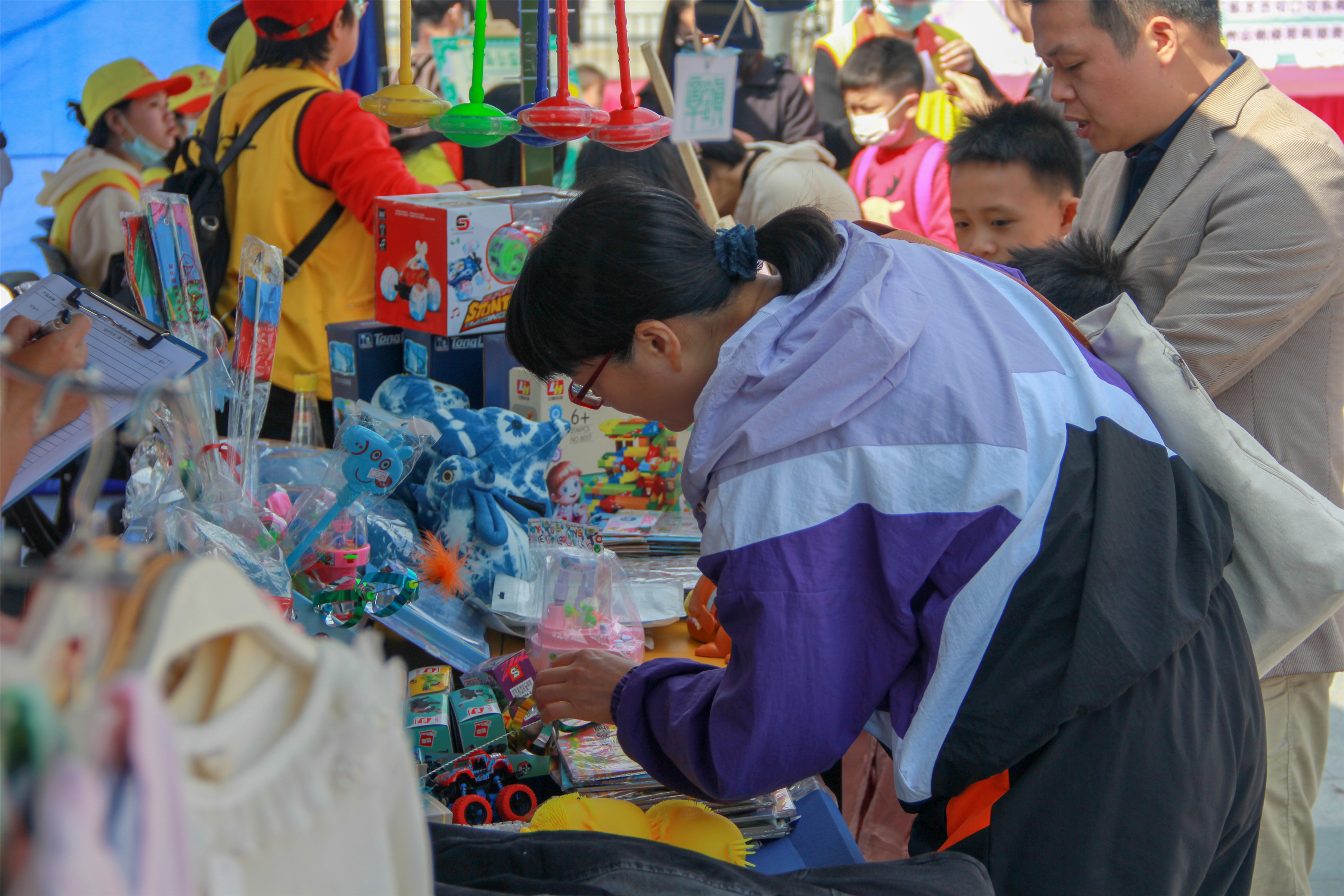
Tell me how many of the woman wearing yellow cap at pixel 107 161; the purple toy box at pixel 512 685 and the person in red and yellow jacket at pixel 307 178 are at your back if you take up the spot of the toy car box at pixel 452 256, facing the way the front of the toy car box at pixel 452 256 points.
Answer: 2

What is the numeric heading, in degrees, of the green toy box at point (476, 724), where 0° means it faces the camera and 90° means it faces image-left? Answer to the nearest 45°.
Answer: approximately 0°

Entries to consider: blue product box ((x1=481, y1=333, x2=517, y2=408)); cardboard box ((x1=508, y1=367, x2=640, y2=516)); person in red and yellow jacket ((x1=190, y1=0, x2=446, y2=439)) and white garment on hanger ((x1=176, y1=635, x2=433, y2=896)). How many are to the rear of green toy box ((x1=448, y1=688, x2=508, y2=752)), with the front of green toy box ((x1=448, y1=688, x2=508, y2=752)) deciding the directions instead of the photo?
3

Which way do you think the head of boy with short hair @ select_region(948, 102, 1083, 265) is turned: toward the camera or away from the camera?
toward the camera

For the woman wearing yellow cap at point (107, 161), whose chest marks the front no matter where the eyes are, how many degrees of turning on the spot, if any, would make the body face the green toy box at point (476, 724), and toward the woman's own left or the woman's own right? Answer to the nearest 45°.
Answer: approximately 90° to the woman's own right

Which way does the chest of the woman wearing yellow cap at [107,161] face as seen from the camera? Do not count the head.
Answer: to the viewer's right

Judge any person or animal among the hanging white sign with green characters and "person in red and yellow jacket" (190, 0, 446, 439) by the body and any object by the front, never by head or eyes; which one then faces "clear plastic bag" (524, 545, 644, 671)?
the hanging white sign with green characters

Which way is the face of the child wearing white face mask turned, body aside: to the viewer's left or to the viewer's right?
to the viewer's left
